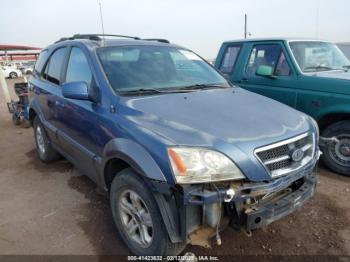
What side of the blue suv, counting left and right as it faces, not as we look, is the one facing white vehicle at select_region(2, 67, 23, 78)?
back

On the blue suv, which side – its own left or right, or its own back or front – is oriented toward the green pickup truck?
left

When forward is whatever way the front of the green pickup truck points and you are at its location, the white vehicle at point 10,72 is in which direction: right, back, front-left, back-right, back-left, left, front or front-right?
back

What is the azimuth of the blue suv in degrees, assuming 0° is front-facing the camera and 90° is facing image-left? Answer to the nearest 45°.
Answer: approximately 315°

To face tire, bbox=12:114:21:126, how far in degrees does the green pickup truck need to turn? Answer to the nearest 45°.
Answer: approximately 135° to its right

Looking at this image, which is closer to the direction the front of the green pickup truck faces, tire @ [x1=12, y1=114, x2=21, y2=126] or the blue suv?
the blue suv

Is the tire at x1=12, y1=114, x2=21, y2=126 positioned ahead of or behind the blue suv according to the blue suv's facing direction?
behind

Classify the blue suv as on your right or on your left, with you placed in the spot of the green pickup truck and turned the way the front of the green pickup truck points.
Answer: on your right
